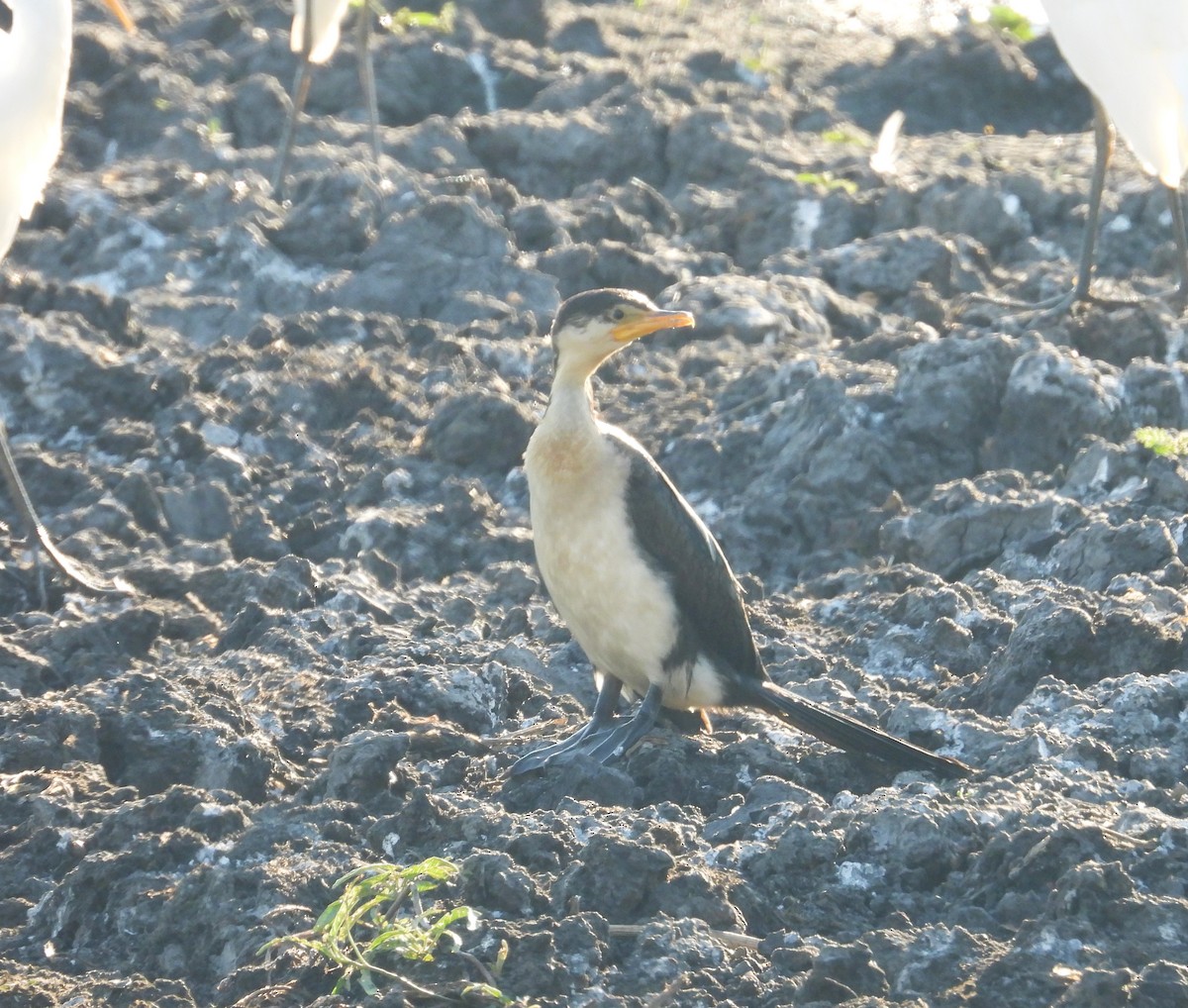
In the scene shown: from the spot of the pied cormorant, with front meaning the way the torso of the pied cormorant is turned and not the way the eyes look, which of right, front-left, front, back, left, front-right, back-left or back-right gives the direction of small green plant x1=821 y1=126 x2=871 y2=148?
back-right

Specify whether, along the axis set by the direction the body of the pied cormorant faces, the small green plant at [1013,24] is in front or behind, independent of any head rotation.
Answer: behind

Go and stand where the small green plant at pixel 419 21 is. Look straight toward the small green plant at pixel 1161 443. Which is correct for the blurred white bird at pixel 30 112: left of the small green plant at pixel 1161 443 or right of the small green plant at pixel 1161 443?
right

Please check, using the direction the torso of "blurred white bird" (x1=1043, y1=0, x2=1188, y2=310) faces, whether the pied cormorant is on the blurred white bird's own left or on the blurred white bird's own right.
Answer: on the blurred white bird's own left

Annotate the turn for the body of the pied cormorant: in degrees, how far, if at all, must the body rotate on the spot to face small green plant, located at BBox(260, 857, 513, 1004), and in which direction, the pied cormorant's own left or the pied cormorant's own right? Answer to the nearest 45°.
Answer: approximately 45° to the pied cormorant's own left

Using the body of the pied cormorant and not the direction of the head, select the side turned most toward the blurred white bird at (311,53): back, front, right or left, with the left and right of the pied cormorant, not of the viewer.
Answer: right

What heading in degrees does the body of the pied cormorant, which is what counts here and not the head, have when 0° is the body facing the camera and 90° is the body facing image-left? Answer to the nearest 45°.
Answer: approximately 45°

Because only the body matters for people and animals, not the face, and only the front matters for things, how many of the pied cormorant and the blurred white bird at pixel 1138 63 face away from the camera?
0

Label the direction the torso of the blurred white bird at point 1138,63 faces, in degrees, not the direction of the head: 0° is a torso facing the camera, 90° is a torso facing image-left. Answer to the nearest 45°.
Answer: approximately 90°

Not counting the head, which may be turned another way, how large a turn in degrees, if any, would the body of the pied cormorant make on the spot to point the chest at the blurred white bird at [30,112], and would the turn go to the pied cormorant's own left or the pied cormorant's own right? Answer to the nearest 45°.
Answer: approximately 90° to the pied cormorant's own right

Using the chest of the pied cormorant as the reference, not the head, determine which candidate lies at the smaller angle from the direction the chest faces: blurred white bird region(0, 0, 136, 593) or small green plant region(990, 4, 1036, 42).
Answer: the blurred white bird
